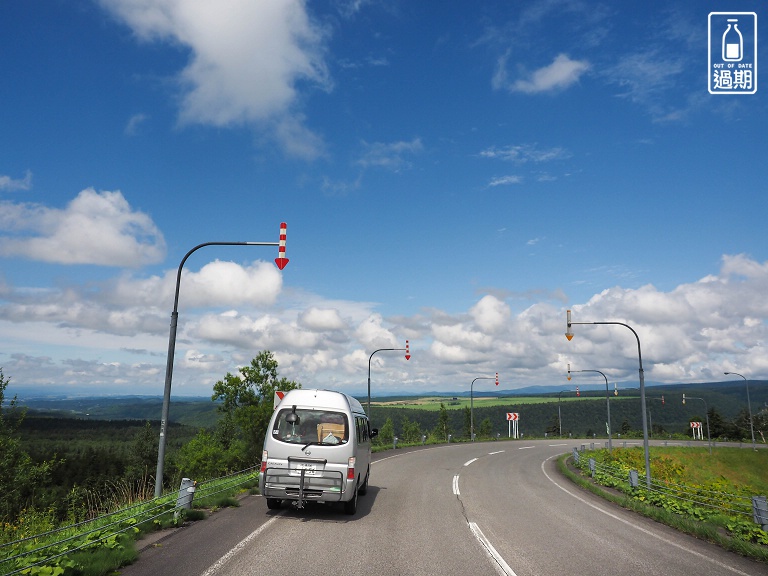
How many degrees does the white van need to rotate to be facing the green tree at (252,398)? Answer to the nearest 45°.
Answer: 0° — it already faces it

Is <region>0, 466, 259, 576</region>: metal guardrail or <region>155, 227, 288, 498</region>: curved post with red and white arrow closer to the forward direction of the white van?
the curved post with red and white arrow

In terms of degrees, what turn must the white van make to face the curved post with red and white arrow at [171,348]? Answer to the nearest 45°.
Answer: approximately 45° to its left

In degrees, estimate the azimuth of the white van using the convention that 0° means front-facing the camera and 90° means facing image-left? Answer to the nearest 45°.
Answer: approximately 180°

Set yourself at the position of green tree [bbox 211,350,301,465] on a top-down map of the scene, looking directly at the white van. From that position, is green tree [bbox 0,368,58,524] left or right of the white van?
right

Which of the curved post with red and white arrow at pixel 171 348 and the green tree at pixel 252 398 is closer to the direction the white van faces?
the green tree
